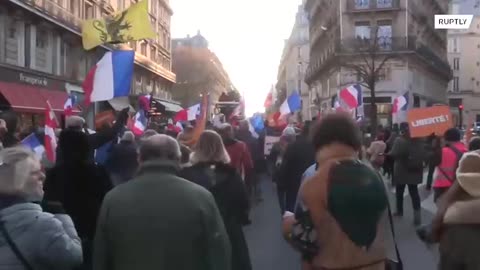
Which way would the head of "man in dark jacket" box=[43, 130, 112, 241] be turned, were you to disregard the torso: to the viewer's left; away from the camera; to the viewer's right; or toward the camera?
away from the camera

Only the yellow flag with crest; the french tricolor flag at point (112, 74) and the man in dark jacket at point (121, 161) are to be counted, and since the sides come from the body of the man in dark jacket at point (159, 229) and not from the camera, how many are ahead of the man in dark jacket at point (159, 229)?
3

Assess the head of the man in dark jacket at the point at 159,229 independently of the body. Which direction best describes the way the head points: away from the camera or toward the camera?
away from the camera

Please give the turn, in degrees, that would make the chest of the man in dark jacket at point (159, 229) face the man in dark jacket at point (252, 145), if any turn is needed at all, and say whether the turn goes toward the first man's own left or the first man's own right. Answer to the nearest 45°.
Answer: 0° — they already face them

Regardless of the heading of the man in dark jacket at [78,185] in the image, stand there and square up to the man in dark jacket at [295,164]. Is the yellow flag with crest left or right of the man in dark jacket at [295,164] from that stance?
left

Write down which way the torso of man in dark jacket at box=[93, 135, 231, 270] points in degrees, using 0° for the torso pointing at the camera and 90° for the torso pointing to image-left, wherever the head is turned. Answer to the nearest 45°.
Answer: approximately 180°

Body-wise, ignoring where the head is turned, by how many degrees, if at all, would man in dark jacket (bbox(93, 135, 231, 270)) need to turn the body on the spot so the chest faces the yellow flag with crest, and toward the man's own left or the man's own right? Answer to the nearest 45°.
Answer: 0° — they already face it

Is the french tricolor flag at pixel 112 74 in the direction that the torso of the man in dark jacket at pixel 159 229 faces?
yes
